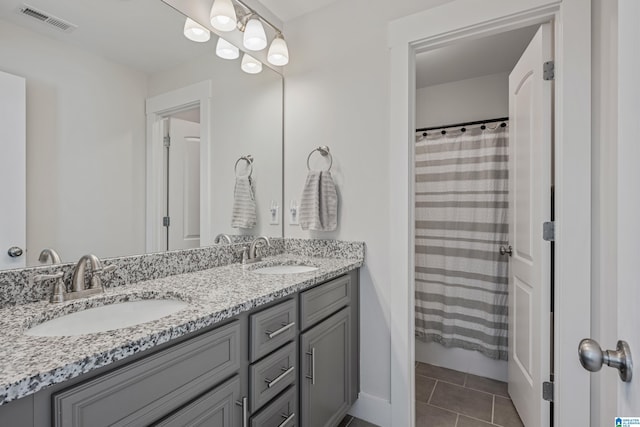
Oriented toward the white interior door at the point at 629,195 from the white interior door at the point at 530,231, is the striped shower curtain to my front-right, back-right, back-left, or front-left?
back-right

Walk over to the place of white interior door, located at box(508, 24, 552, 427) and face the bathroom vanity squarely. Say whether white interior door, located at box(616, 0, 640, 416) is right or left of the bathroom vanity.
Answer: left

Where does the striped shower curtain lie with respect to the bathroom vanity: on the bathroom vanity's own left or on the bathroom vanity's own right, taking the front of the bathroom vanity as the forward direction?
on the bathroom vanity's own left

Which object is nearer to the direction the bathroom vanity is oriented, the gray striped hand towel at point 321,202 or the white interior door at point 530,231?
the white interior door

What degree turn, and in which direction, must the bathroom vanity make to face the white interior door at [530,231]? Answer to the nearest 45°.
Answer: approximately 45° to its left

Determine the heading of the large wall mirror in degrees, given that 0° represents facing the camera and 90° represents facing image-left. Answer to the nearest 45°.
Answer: approximately 315°

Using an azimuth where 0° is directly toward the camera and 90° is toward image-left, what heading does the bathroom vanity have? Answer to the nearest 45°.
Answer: approximately 315°

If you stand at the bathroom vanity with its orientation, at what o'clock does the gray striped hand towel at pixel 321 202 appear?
The gray striped hand towel is roughly at 9 o'clock from the bathroom vanity.

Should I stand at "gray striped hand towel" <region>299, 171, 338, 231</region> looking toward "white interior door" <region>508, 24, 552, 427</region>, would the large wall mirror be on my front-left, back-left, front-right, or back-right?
back-right
